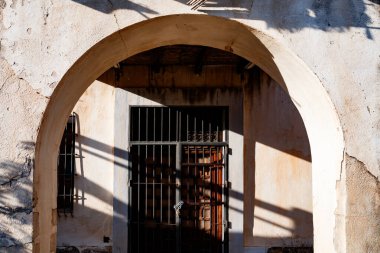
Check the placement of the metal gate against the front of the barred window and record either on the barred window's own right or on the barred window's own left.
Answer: on the barred window's own left
